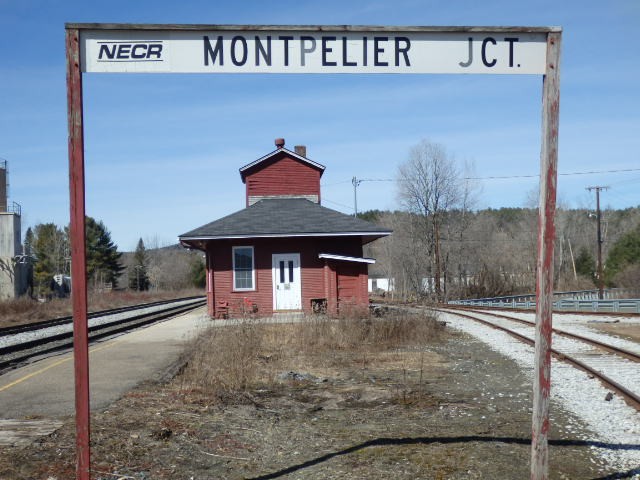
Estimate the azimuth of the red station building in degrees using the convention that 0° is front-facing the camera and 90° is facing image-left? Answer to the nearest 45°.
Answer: approximately 0°

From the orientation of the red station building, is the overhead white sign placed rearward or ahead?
ahead

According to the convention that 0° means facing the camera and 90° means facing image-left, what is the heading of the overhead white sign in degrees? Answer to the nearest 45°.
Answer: approximately 0°

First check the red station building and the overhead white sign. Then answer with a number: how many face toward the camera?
2

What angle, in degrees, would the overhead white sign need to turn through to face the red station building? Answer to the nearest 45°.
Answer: approximately 180°

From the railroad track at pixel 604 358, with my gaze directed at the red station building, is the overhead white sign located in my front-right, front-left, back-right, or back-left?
back-left
